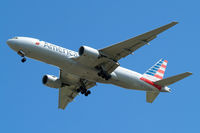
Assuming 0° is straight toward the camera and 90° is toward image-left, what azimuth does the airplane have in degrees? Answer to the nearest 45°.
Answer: approximately 45°
